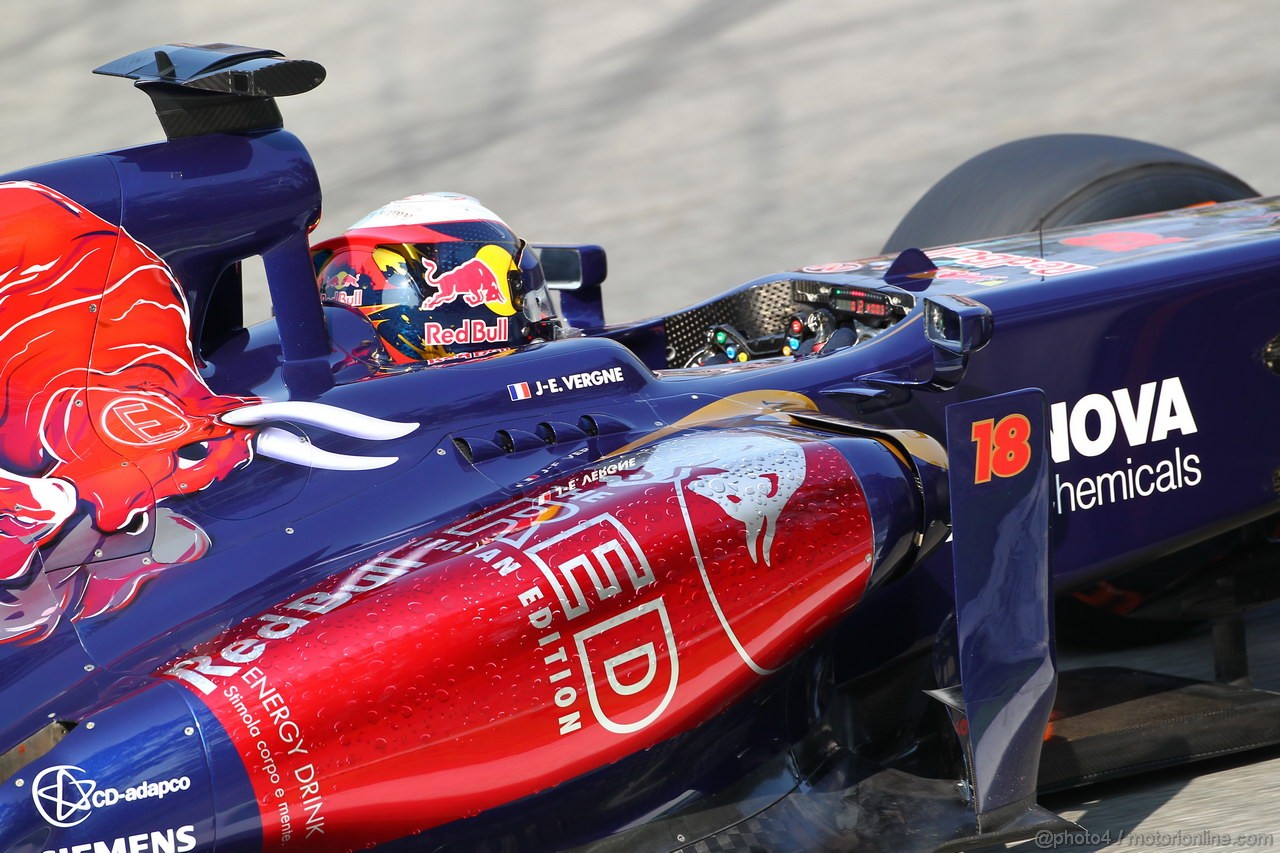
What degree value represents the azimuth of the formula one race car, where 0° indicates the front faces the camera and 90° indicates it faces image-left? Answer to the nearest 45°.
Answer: approximately 225°
